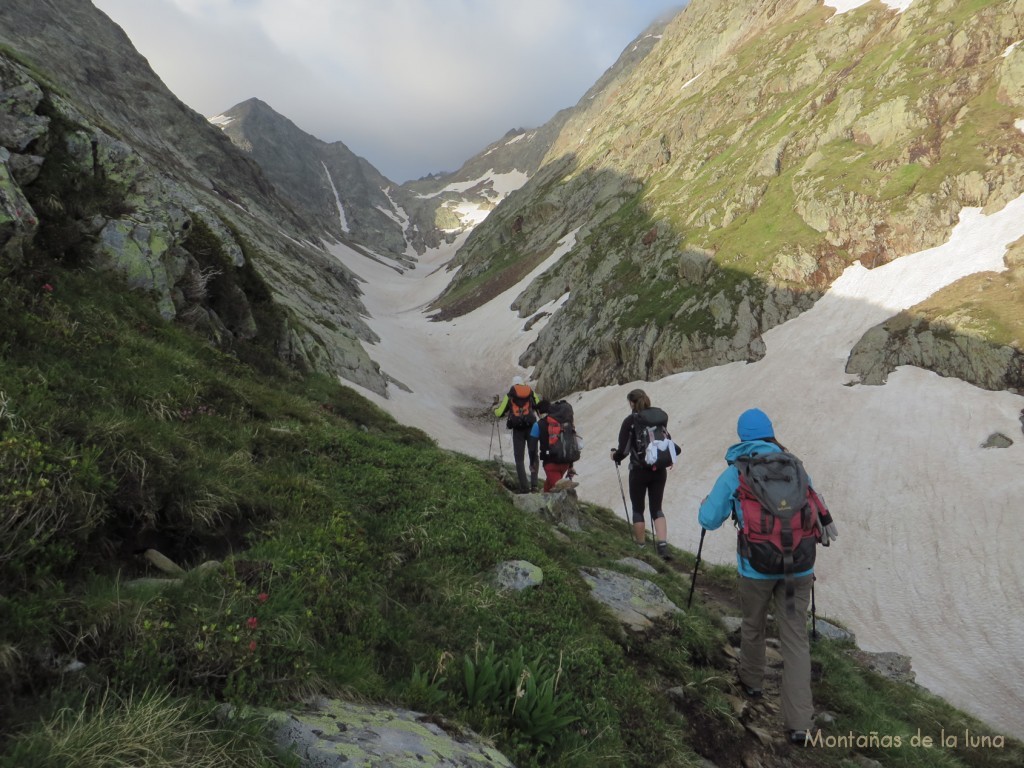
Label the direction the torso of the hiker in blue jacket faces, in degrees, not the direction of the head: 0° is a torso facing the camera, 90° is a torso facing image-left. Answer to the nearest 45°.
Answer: approximately 180°

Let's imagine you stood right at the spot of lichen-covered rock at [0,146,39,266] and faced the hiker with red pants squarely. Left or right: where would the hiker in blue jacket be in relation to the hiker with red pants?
right

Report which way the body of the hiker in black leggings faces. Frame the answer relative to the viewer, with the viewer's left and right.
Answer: facing away from the viewer and to the left of the viewer

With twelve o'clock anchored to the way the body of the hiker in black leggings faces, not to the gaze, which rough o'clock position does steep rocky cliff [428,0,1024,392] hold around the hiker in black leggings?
The steep rocky cliff is roughly at 2 o'clock from the hiker in black leggings.

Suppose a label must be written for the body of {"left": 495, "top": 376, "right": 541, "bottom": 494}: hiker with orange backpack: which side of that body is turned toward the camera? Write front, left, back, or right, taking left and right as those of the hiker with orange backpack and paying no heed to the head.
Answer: back

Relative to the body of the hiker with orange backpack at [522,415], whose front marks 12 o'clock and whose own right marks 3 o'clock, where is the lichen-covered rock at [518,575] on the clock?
The lichen-covered rock is roughly at 6 o'clock from the hiker with orange backpack.

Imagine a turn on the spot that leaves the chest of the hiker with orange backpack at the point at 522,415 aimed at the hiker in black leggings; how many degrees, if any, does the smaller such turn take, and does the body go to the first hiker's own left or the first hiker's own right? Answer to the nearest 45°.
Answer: approximately 135° to the first hiker's own right

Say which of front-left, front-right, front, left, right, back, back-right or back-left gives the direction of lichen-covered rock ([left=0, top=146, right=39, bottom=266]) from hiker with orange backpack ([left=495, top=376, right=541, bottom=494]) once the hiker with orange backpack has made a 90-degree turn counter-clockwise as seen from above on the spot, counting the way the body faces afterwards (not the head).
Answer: front-left

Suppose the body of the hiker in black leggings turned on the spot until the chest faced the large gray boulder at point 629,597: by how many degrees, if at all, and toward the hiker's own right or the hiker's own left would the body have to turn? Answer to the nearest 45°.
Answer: approximately 135° to the hiker's own left

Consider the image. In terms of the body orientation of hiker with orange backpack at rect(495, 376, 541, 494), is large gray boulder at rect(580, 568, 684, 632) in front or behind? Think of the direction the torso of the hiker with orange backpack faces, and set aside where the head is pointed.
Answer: behind

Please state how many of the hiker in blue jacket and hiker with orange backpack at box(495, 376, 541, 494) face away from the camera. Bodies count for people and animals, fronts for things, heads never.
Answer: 2
